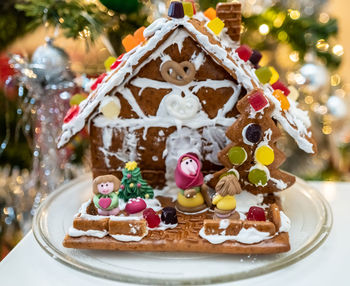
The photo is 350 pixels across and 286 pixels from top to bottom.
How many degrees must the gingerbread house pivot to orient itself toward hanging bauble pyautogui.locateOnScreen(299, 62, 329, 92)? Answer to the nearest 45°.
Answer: approximately 135° to its left

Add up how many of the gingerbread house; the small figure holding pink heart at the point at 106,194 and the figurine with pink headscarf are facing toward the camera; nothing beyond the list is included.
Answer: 3

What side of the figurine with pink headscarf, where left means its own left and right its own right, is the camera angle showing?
front

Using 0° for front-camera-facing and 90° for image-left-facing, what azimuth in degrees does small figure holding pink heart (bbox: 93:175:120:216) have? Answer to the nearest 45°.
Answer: approximately 0°

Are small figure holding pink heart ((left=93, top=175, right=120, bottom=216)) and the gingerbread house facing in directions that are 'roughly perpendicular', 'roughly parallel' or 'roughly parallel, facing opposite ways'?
roughly parallel

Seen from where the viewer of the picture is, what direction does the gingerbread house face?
facing the viewer
